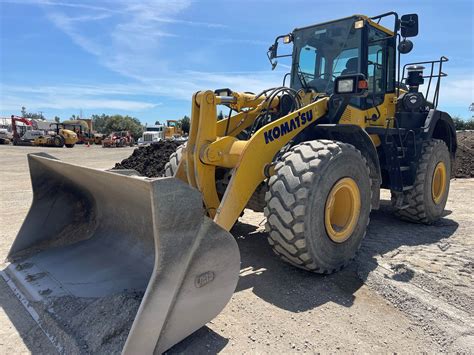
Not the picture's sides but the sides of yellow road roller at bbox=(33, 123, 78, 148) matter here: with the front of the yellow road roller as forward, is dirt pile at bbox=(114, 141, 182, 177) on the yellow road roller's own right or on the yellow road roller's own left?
on the yellow road roller's own left

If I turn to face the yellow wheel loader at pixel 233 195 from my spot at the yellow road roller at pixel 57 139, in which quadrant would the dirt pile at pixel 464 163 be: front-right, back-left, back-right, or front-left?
front-left

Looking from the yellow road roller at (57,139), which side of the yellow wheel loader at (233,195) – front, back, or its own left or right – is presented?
right

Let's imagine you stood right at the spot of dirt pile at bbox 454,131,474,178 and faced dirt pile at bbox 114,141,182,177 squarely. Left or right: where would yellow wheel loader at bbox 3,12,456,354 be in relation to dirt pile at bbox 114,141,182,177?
left

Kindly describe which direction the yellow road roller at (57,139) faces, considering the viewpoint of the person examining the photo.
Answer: facing to the left of the viewer

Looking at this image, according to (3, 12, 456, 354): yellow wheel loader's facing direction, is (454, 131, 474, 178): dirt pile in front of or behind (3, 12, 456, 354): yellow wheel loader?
behind

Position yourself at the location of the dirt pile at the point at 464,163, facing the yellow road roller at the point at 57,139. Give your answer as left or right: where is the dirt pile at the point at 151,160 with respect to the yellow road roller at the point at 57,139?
left

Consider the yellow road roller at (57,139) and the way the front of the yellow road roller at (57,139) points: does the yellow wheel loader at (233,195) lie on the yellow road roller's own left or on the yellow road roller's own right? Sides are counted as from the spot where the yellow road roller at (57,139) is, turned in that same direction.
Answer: on the yellow road roller's own left

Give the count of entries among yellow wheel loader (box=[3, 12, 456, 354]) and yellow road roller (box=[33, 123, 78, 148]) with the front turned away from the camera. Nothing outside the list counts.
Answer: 0
